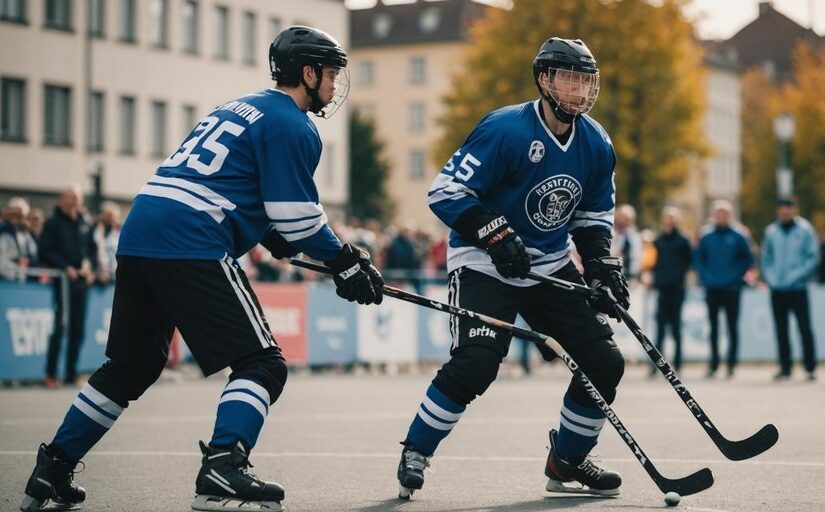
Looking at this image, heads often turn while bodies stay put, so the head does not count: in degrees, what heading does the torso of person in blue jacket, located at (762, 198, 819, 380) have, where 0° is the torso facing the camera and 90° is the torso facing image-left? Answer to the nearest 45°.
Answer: approximately 0°

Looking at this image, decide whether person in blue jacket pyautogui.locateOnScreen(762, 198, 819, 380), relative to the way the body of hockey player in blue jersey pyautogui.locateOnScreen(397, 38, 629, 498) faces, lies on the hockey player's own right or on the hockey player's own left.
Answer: on the hockey player's own left

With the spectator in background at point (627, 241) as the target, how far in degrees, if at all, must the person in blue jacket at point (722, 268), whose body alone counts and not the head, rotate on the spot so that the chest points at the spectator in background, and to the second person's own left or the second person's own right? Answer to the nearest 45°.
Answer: approximately 90° to the second person's own right

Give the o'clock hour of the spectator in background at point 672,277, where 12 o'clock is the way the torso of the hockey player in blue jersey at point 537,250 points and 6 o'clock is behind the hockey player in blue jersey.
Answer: The spectator in background is roughly at 8 o'clock from the hockey player in blue jersey.

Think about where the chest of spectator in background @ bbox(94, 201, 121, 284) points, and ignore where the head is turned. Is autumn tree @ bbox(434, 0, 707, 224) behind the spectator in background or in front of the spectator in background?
behind

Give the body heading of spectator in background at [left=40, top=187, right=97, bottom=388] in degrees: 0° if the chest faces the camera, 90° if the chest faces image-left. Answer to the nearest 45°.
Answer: approximately 315°

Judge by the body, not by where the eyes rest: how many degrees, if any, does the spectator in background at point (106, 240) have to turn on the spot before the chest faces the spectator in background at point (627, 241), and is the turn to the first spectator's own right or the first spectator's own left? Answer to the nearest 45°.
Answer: approximately 90° to the first spectator's own left

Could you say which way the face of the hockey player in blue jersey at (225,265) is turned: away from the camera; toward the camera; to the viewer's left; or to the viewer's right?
to the viewer's right
